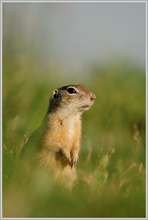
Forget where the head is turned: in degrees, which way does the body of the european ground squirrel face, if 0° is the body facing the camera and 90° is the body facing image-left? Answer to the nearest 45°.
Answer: approximately 315°
